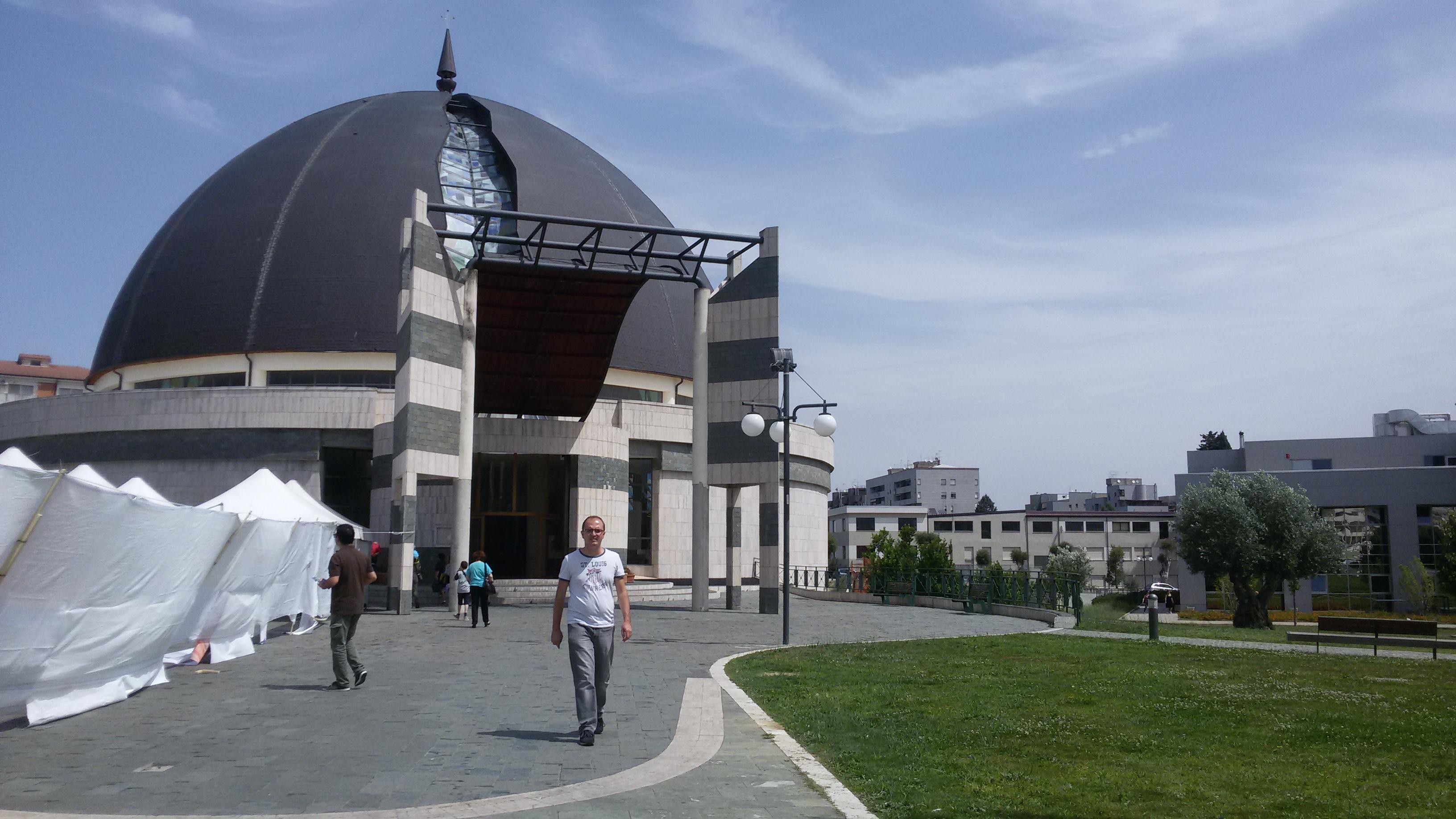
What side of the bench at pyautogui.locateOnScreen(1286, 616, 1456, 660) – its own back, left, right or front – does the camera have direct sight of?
front

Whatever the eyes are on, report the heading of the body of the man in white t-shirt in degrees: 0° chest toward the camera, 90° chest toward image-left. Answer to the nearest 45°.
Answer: approximately 0°

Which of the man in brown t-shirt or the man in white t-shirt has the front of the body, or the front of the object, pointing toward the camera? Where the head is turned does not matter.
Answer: the man in white t-shirt

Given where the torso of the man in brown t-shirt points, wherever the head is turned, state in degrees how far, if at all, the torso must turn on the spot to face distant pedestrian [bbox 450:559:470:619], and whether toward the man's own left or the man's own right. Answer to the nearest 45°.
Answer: approximately 45° to the man's own right

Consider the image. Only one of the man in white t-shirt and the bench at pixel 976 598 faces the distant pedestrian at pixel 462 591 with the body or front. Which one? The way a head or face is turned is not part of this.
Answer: the bench

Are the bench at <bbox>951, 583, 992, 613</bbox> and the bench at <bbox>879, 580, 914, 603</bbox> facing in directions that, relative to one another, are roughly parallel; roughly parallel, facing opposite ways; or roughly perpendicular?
roughly parallel

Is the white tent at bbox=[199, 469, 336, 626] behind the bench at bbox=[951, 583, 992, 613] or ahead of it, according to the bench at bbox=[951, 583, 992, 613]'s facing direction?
ahead

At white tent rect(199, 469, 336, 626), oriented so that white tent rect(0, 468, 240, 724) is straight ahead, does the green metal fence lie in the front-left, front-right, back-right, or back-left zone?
back-left

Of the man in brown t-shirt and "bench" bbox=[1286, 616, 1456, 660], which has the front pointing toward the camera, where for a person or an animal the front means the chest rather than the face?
the bench

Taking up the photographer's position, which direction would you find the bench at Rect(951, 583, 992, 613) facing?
facing the viewer and to the left of the viewer

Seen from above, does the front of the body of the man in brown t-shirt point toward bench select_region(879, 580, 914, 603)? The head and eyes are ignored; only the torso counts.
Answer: no

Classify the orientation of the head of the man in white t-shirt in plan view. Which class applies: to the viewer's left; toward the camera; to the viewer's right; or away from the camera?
toward the camera

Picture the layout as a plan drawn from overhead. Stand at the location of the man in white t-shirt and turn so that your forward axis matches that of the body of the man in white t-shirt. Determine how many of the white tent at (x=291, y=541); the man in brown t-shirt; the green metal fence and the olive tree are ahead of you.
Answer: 0

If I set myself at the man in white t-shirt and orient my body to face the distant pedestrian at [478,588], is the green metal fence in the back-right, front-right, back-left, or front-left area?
front-right

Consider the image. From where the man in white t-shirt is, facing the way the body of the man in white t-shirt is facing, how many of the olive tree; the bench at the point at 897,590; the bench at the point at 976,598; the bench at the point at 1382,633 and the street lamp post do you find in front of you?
0
